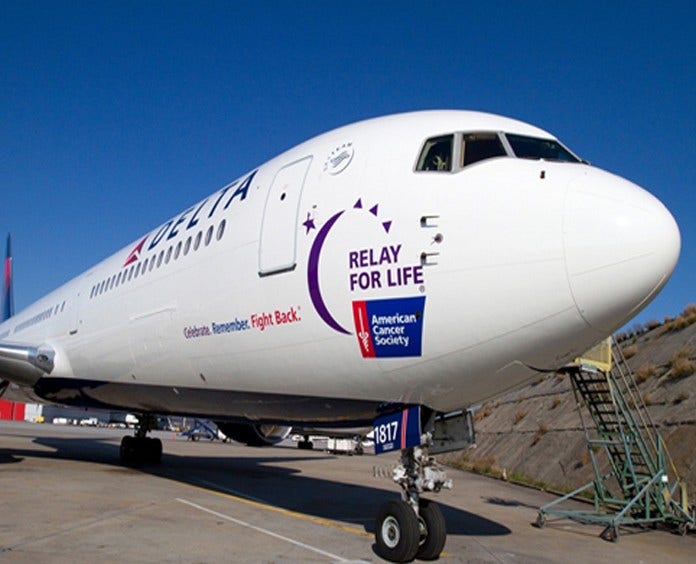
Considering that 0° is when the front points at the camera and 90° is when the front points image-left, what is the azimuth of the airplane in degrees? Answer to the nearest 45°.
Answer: approximately 315°
